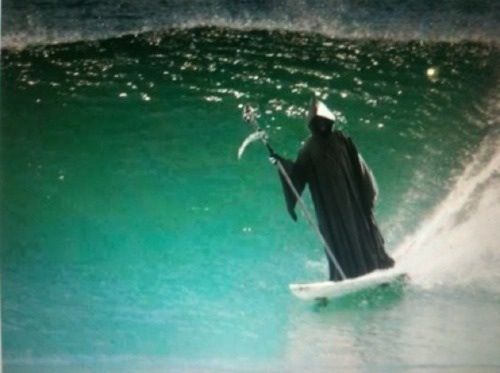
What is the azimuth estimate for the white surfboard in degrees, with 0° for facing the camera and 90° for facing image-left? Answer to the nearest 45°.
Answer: approximately 90°
